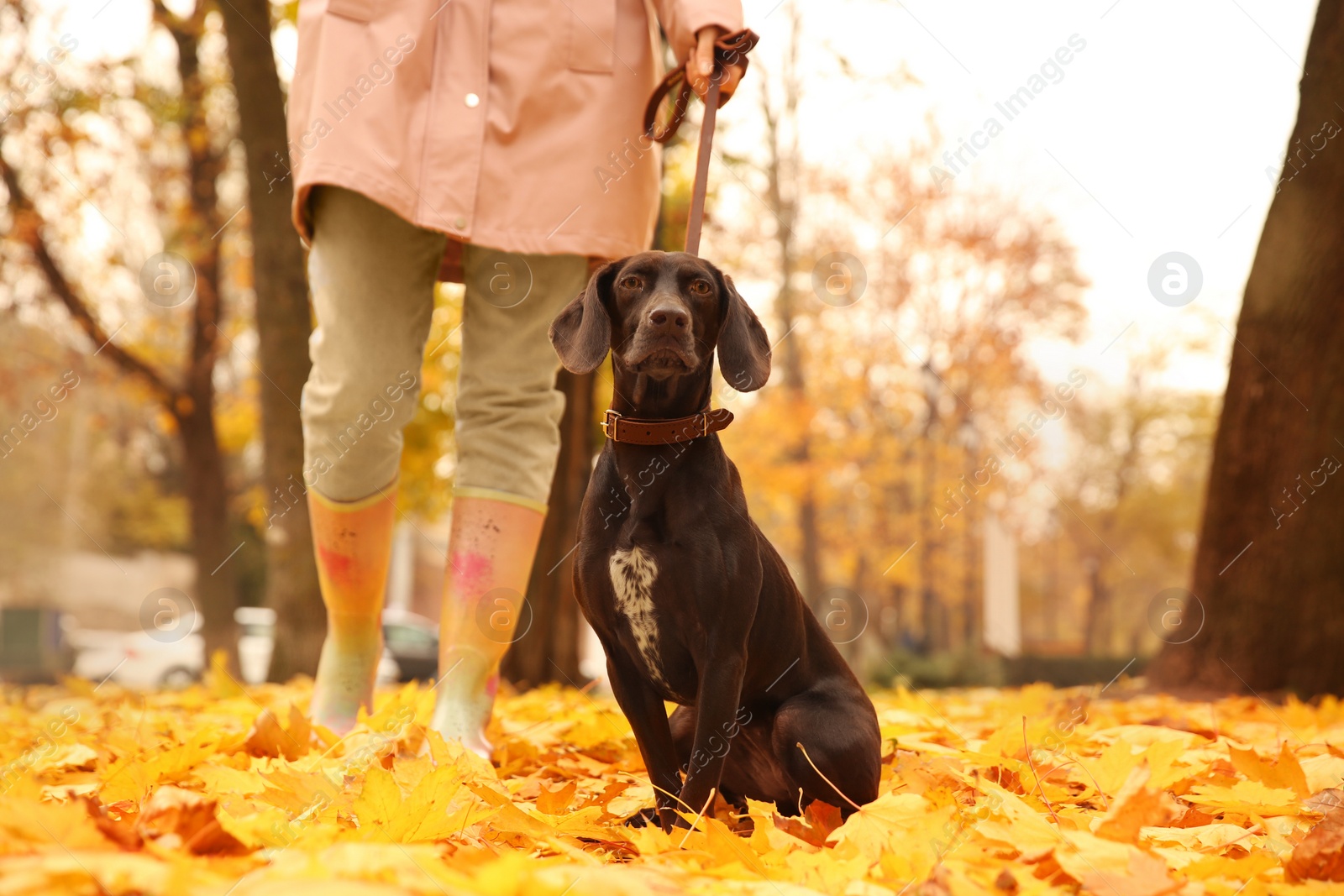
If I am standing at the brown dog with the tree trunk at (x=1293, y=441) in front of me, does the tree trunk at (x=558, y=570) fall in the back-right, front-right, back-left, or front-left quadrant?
front-left

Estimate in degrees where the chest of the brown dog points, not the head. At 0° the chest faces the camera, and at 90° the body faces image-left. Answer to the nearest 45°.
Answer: approximately 45°

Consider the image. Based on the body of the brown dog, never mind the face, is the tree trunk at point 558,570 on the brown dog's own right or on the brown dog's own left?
on the brown dog's own right

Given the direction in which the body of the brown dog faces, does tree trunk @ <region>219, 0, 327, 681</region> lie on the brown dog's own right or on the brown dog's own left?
on the brown dog's own right
